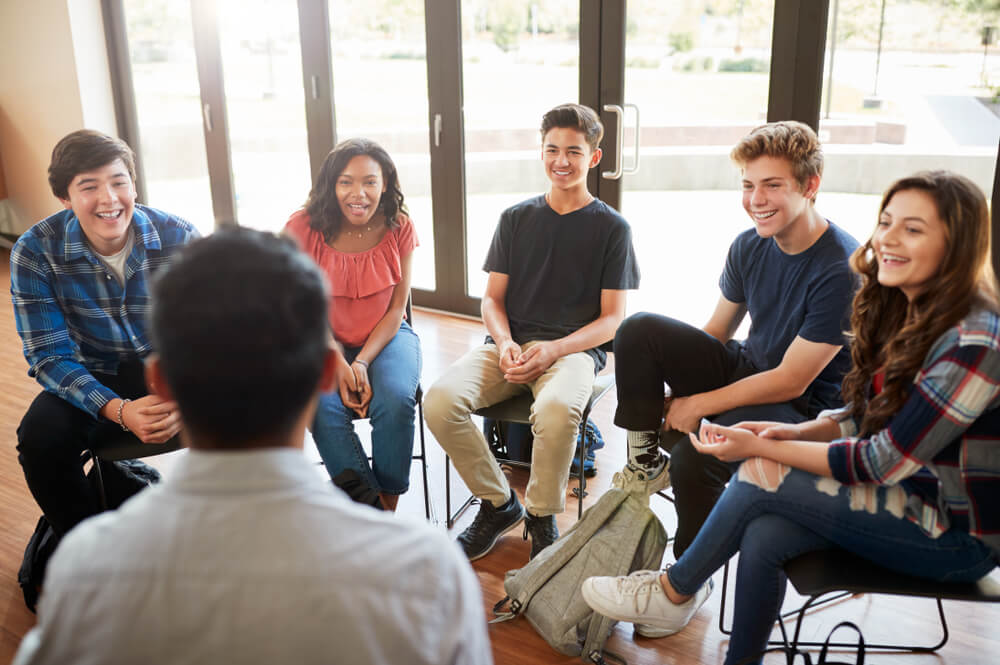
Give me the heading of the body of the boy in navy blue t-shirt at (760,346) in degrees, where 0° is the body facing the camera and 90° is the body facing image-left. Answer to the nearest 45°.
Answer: approximately 45°

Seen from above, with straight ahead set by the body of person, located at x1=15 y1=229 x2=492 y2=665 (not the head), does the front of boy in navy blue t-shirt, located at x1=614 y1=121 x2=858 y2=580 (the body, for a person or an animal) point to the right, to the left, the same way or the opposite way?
to the left

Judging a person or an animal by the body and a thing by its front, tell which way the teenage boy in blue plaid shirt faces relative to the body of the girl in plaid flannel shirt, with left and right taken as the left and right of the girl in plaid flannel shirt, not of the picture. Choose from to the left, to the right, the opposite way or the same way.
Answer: the opposite way

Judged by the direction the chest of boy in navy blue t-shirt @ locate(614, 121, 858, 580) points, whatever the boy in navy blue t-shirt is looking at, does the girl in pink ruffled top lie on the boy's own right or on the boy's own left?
on the boy's own right

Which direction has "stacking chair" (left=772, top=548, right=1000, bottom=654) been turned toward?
to the viewer's left

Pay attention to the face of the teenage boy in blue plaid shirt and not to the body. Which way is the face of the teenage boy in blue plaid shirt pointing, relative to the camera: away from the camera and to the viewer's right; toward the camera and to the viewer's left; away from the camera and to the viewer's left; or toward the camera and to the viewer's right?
toward the camera and to the viewer's right

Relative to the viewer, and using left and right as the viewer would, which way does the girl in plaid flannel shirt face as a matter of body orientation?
facing to the left of the viewer

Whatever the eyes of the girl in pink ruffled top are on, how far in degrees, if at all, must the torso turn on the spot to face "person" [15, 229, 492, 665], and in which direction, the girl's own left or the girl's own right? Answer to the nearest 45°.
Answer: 0° — they already face them

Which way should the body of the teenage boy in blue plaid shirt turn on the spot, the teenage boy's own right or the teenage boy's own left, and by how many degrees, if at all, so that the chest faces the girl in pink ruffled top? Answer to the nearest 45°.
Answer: approximately 45° to the teenage boy's own left
